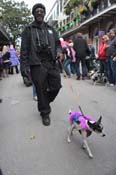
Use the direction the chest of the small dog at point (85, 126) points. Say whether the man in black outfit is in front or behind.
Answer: behind

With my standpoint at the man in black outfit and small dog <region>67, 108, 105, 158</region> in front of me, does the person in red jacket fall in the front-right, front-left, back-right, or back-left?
back-left

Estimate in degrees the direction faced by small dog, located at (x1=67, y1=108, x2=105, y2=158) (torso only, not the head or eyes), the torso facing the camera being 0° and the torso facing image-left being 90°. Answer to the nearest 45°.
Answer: approximately 315°

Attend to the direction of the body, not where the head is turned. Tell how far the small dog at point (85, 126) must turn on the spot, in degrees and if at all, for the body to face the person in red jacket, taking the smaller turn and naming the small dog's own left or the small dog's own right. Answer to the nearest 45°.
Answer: approximately 135° to the small dog's own left

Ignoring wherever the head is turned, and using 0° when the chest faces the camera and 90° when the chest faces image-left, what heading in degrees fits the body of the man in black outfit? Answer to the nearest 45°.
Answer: approximately 0°

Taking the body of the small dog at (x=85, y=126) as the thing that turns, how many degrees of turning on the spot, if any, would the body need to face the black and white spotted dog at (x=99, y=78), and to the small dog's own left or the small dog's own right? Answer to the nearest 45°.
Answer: approximately 135° to the small dog's own left
